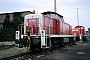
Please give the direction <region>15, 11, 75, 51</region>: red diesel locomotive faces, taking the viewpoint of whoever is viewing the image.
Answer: facing the viewer and to the left of the viewer
